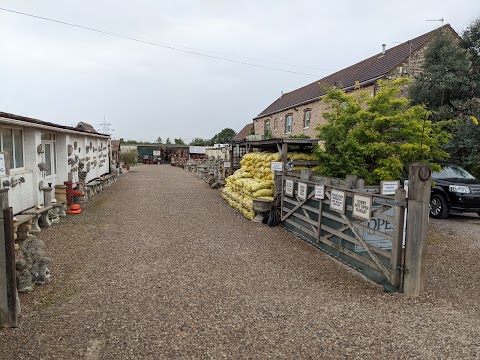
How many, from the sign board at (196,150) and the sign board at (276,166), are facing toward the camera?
2

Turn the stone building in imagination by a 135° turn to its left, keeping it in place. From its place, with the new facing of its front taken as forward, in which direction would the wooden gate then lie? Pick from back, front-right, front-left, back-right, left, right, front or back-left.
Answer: right

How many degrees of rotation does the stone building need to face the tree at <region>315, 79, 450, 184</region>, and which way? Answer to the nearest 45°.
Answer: approximately 45° to its left

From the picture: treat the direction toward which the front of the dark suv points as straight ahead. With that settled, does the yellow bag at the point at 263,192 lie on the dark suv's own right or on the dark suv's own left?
on the dark suv's own right

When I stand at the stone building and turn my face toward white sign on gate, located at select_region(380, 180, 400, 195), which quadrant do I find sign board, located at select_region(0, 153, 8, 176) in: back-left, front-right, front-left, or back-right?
front-right

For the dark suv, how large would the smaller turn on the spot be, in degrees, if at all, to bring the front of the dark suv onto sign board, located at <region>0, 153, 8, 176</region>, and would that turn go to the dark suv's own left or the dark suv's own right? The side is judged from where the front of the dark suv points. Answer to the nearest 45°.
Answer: approximately 90° to the dark suv's own right

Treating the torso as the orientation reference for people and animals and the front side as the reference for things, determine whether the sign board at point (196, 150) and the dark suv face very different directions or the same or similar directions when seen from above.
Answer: same or similar directions

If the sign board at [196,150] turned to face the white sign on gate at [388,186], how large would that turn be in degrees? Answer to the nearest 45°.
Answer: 0° — it already faces it

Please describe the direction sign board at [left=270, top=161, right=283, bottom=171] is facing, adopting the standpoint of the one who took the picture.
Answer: facing the viewer

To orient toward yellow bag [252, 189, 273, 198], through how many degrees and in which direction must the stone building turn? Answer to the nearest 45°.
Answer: approximately 45° to its left

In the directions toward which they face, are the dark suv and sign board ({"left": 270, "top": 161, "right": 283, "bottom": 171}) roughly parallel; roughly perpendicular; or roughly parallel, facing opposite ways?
roughly parallel

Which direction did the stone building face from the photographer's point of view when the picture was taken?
facing the viewer and to the left of the viewer

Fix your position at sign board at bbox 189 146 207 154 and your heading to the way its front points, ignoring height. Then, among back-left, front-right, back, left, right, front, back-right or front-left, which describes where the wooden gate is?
front

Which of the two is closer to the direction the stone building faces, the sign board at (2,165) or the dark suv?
the sign board
